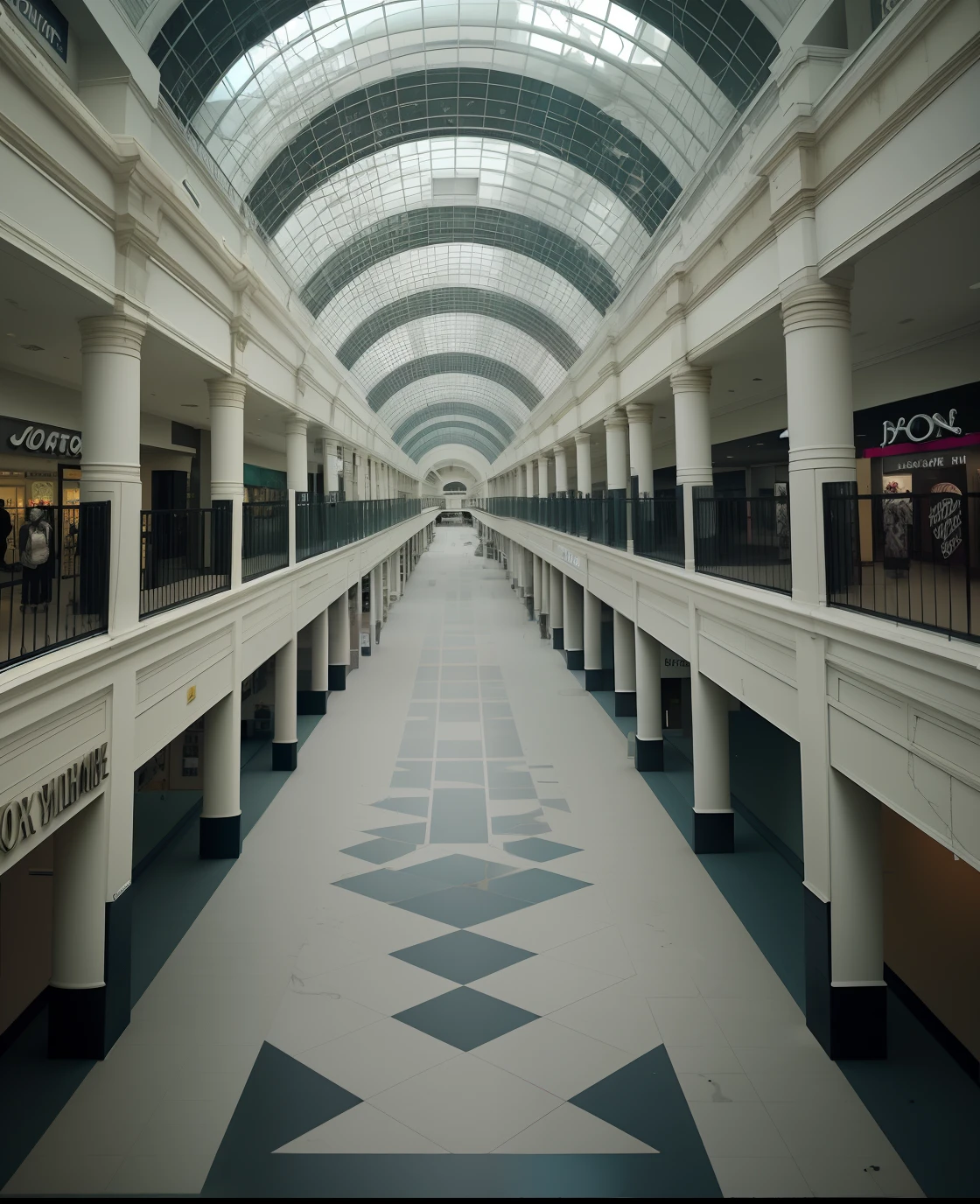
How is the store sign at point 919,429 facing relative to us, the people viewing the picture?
facing the viewer and to the left of the viewer

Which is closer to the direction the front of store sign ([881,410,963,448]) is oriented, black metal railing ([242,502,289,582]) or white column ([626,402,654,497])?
the black metal railing

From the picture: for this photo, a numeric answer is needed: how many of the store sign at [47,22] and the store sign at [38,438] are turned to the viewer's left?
0

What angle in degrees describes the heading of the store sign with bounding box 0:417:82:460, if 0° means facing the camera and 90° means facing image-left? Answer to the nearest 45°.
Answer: approximately 315°

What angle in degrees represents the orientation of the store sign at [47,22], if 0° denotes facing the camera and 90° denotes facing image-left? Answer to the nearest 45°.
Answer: approximately 315°

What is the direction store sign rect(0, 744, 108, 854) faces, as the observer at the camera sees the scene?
facing the viewer and to the right of the viewer

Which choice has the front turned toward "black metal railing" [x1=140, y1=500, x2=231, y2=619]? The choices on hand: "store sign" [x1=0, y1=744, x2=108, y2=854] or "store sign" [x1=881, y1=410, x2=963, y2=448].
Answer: "store sign" [x1=881, y1=410, x2=963, y2=448]

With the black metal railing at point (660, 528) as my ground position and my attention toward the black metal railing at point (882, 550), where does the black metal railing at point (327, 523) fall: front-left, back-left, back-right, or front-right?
back-right
